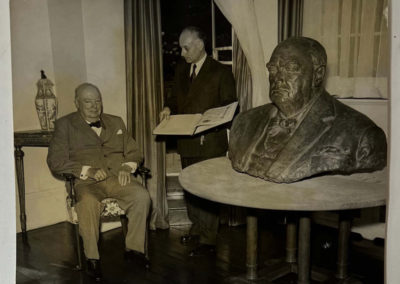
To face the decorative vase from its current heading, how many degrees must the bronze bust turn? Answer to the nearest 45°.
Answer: approximately 45° to its right

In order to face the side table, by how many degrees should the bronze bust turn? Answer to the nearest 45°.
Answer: approximately 45° to its right

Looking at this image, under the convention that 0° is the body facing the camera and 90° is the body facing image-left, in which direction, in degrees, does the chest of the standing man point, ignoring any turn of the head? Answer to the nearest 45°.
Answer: approximately 45°

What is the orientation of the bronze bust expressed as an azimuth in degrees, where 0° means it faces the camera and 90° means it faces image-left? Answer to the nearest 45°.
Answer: approximately 45°

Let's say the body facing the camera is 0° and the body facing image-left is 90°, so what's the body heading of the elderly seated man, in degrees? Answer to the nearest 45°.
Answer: approximately 315°
